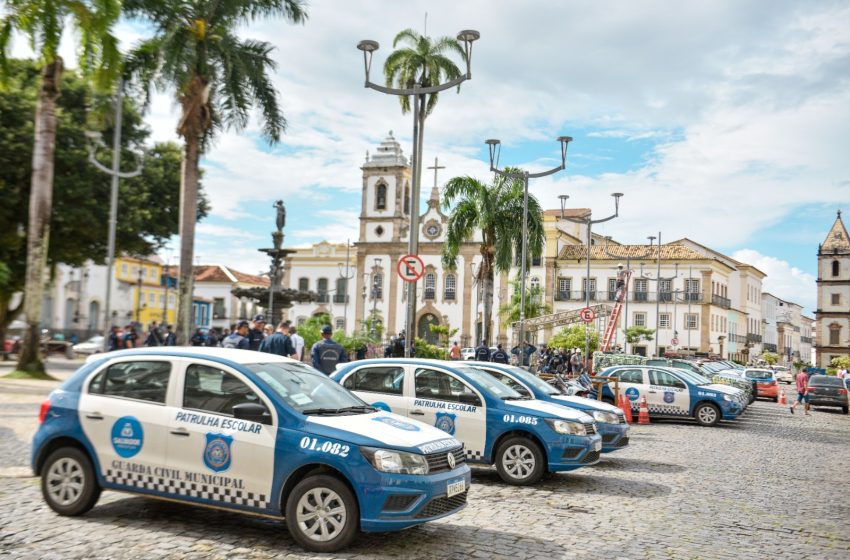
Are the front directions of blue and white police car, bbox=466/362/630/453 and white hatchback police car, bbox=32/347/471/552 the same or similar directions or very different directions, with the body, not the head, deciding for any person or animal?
same or similar directions

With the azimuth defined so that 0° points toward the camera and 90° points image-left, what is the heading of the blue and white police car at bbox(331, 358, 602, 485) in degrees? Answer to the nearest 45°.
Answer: approximately 315°

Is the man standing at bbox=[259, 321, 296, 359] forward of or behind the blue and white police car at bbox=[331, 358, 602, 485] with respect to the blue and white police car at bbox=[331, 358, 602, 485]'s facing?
behind

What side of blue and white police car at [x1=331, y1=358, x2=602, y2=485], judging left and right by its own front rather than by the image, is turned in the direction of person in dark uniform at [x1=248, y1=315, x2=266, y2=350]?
back

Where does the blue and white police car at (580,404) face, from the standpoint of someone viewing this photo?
facing the viewer and to the right of the viewer

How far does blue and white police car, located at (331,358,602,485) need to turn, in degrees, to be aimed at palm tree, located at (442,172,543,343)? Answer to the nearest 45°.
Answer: approximately 135° to its left

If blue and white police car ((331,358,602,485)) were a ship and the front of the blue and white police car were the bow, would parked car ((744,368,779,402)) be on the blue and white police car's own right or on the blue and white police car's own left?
on the blue and white police car's own left

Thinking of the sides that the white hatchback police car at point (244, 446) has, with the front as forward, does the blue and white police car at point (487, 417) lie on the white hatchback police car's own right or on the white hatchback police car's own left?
on the white hatchback police car's own left

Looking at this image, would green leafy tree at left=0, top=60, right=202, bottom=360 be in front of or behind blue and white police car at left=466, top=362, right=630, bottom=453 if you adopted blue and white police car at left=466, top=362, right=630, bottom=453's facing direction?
behind

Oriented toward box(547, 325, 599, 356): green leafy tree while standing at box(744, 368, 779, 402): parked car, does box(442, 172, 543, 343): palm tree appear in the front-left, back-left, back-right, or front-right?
front-left

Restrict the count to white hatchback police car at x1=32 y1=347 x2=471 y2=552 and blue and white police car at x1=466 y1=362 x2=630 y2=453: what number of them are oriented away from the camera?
0

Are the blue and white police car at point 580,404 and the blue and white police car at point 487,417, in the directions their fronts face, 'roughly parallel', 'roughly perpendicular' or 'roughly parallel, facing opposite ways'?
roughly parallel

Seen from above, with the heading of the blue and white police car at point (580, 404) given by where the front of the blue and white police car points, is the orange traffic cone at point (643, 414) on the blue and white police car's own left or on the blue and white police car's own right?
on the blue and white police car's own left

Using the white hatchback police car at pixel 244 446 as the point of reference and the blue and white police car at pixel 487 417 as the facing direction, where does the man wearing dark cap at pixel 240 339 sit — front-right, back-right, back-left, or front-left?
front-left

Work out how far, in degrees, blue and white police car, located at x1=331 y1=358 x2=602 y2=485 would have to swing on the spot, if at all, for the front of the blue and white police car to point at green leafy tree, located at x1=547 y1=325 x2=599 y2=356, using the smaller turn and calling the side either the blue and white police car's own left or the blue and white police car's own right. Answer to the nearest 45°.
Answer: approximately 135° to the blue and white police car's own left

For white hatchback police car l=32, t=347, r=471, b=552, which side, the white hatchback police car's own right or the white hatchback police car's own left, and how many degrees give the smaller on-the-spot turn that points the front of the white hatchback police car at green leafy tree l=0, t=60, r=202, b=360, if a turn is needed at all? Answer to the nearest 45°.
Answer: approximately 135° to the white hatchback police car's own left
